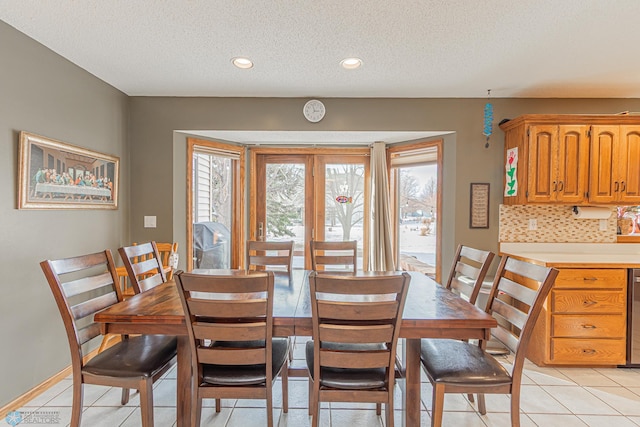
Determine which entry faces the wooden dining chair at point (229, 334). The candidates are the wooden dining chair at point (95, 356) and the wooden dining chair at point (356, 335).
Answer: the wooden dining chair at point (95, 356)

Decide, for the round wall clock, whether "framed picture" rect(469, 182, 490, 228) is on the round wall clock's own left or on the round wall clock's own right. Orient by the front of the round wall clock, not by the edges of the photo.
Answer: on the round wall clock's own left

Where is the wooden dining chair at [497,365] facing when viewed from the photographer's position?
facing the viewer and to the left of the viewer

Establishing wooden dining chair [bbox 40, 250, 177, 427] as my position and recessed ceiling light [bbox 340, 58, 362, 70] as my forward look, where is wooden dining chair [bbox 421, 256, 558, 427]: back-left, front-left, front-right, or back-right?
front-right

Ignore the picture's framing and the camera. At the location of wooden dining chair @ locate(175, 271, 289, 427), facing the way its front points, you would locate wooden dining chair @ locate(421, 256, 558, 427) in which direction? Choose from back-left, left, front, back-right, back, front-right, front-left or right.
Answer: right

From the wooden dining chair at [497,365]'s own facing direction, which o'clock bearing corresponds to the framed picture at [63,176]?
The framed picture is roughly at 1 o'clock from the wooden dining chair.

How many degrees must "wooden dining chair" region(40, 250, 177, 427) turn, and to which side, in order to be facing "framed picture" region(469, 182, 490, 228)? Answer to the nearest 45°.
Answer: approximately 45° to its left

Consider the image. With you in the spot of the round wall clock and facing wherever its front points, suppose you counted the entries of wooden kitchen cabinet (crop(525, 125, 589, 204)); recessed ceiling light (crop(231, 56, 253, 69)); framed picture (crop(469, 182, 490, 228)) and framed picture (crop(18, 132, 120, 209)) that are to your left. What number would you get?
2

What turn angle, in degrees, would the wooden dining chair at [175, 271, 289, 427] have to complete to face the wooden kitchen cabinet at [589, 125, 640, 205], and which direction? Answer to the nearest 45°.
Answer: approximately 90° to its right

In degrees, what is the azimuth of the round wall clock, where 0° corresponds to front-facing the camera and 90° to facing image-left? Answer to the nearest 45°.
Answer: approximately 0°

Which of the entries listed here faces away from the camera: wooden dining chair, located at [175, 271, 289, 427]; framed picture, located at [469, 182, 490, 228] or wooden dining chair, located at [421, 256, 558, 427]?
wooden dining chair, located at [175, 271, 289, 427]

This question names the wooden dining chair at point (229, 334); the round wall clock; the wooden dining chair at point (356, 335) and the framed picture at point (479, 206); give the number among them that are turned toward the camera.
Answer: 2

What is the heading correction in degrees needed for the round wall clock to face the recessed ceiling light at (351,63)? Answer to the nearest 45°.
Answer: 0° — it already faces it

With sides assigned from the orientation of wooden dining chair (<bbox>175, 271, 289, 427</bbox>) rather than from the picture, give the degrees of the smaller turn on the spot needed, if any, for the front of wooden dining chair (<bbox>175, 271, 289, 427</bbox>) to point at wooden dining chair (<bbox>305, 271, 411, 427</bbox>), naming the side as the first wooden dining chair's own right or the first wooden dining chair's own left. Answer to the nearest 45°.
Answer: approximately 90° to the first wooden dining chair's own right

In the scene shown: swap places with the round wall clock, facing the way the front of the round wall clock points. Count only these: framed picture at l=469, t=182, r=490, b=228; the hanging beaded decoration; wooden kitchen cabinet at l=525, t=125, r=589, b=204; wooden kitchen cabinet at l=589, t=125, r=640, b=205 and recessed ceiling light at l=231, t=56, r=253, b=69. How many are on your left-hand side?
4

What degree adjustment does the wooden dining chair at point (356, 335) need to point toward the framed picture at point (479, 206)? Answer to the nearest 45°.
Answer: approximately 45° to its right

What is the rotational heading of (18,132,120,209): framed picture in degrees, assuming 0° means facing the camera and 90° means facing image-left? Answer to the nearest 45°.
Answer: approximately 315°

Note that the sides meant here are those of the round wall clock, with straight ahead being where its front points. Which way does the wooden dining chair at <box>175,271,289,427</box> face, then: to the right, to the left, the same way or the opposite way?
the opposite way
